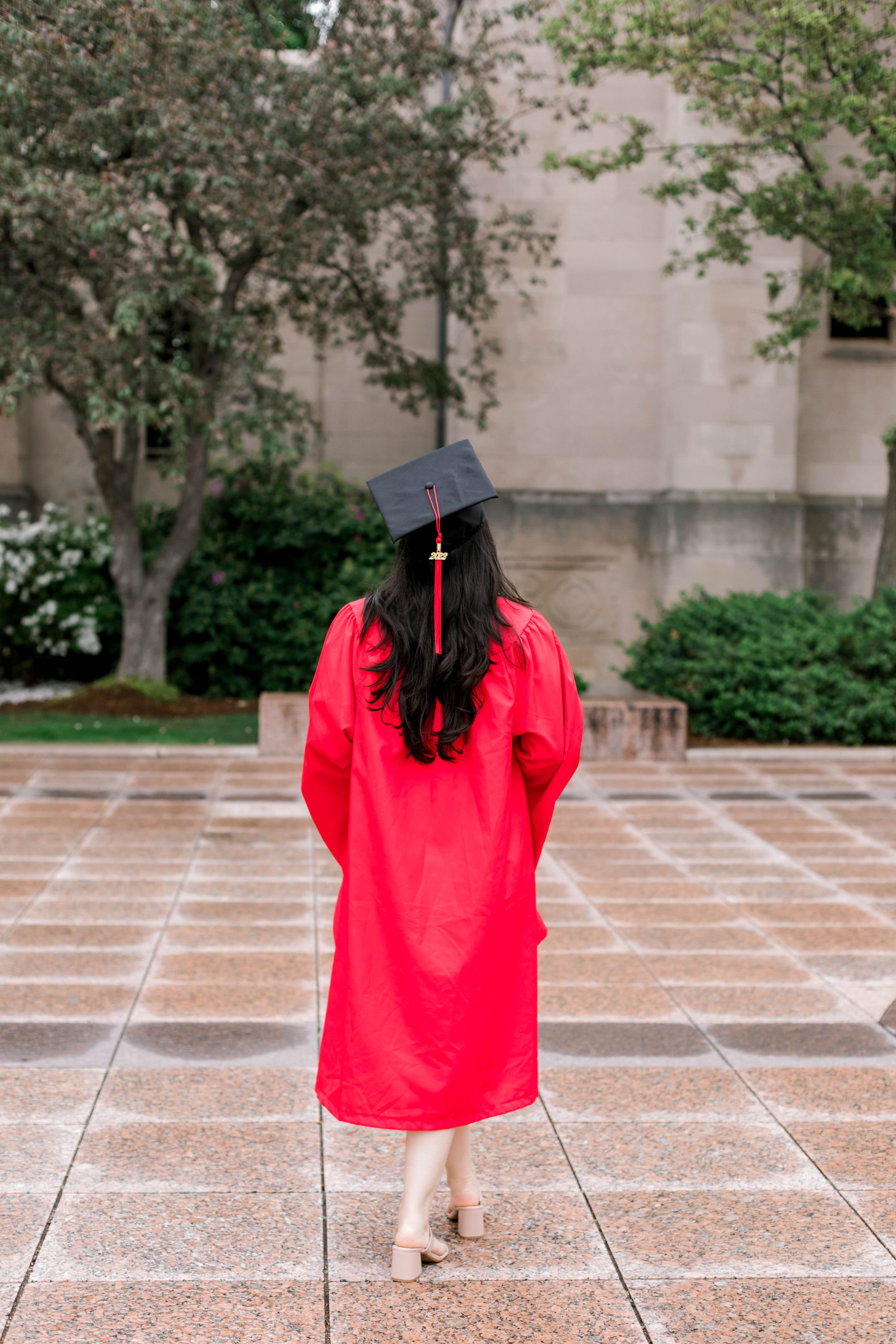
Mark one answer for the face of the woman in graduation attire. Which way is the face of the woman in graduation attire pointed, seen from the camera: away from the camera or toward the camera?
away from the camera

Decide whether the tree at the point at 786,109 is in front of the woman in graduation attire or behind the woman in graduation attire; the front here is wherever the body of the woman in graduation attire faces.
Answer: in front

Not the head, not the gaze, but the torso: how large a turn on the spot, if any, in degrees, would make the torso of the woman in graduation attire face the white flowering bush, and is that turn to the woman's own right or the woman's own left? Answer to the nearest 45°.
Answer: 0° — they already face it

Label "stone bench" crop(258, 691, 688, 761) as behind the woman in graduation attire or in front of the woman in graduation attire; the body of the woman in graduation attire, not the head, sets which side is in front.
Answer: in front

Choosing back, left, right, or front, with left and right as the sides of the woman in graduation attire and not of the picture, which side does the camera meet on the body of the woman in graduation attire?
back

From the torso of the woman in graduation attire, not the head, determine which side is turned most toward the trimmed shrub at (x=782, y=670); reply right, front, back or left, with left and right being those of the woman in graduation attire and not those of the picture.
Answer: front

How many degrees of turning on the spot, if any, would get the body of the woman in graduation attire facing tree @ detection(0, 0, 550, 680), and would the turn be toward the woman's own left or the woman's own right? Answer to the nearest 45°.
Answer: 0° — they already face it

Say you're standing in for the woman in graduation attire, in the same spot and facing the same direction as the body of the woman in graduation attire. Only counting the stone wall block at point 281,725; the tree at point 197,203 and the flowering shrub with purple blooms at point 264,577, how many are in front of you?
3

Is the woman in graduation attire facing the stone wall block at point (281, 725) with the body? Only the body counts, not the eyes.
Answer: yes
